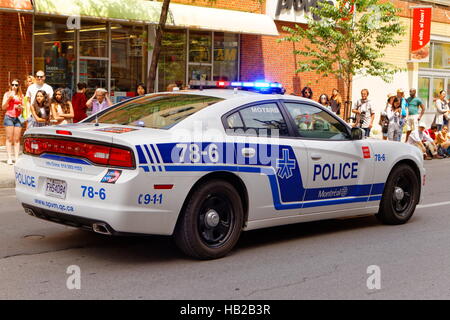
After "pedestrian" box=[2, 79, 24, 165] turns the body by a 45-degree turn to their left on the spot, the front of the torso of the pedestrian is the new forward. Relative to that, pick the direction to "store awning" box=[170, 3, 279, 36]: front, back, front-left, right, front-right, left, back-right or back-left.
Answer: left

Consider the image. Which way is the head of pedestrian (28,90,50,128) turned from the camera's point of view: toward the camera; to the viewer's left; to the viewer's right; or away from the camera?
toward the camera

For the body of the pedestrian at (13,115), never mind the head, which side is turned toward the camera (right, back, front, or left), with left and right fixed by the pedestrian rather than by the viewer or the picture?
front

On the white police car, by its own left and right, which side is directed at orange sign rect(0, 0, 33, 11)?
left

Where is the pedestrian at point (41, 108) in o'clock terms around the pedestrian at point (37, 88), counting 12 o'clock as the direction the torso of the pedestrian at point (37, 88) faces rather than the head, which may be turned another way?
the pedestrian at point (41, 108) is roughly at 12 o'clock from the pedestrian at point (37, 88).

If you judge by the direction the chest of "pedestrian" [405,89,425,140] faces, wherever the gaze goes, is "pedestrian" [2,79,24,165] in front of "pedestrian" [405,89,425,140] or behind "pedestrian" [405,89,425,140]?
in front

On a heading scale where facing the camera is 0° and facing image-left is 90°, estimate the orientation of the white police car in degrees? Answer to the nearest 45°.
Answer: approximately 225°

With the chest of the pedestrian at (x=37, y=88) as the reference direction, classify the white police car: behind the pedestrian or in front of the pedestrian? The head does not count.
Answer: in front

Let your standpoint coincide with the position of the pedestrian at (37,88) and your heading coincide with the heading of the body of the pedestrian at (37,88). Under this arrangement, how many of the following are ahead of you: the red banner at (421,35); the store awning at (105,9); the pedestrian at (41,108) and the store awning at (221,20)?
1

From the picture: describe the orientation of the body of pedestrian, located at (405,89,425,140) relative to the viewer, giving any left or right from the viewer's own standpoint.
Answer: facing the viewer and to the left of the viewer

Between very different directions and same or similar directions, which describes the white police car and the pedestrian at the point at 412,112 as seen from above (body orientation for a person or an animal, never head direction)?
very different directions

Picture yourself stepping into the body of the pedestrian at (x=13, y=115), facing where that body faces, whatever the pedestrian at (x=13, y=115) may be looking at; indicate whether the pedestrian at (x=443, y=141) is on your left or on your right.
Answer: on your left

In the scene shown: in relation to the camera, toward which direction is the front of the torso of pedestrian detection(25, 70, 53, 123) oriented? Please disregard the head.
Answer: toward the camera

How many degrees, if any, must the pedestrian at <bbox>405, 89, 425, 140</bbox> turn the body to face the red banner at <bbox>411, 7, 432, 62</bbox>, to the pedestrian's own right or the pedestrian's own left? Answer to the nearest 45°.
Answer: approximately 135° to the pedestrian's own right

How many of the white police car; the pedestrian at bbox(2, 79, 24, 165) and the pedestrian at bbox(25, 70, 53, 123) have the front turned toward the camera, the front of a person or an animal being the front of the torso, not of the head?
2

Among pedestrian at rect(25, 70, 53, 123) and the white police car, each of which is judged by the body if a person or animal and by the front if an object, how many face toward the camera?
1
